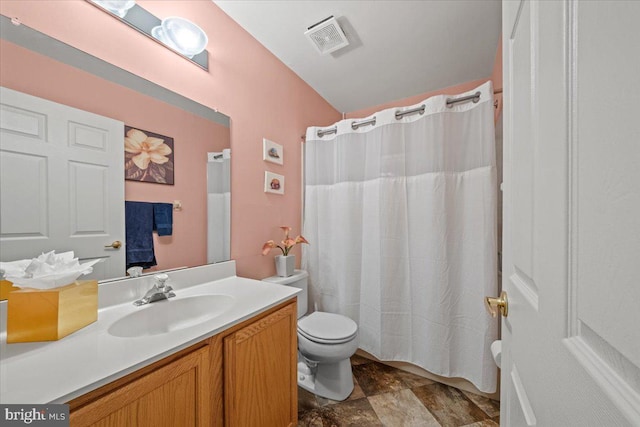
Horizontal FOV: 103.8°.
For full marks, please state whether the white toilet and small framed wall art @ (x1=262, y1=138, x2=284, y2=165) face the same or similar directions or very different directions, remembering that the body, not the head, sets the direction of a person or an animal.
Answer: same or similar directions

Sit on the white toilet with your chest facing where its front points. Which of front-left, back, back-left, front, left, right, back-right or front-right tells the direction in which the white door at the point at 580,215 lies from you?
front-right

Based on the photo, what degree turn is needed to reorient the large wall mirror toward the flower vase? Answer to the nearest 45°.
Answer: approximately 45° to its left

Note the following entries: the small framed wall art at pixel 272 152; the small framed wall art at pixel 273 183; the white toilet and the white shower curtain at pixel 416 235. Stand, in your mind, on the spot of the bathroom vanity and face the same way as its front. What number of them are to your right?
0

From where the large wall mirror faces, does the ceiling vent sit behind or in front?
in front

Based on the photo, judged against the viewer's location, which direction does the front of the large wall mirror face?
facing the viewer and to the right of the viewer

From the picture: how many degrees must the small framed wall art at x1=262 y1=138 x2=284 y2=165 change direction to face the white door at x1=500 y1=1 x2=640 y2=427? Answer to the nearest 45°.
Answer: approximately 45° to its right

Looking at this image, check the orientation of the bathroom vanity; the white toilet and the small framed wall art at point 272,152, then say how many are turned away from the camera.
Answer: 0

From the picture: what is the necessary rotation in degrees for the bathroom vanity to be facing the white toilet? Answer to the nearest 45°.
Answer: approximately 45° to its left

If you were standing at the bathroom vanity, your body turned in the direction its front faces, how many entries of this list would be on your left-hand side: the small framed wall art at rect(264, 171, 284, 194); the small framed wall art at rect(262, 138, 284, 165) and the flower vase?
3

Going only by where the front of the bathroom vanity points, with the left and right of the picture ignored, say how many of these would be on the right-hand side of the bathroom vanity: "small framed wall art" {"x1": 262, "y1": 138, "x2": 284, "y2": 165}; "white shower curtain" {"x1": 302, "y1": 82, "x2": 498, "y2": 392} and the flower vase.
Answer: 0

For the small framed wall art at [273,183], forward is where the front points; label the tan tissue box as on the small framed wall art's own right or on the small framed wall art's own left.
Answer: on the small framed wall art's own right

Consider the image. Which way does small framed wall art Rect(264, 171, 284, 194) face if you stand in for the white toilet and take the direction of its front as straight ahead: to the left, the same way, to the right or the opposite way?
the same way

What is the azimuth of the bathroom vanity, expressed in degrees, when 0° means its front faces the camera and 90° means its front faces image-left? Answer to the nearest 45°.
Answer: approximately 315°
